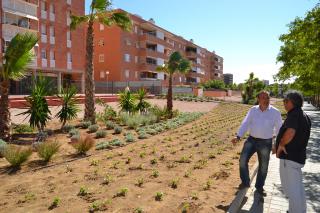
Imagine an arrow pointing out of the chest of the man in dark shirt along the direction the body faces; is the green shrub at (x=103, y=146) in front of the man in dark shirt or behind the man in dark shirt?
in front

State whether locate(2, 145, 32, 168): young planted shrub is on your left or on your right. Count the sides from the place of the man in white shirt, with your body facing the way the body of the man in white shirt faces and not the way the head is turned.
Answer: on your right

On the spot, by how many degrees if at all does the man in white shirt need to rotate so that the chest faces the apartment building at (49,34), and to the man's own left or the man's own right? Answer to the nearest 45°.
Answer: approximately 135° to the man's own right

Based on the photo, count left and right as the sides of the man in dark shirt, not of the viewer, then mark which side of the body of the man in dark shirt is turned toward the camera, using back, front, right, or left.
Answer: left

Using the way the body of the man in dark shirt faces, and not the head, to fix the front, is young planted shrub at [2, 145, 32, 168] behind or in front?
in front

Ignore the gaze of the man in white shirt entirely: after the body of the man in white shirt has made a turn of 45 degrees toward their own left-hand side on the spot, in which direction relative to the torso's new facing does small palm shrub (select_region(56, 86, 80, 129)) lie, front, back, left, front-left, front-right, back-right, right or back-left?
back

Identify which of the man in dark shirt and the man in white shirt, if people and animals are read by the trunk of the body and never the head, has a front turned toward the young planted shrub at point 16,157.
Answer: the man in dark shirt

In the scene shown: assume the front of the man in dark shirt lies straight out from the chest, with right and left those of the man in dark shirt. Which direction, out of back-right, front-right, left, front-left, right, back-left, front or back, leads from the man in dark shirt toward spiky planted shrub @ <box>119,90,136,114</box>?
front-right

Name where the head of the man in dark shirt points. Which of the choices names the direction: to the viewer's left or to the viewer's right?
to the viewer's left

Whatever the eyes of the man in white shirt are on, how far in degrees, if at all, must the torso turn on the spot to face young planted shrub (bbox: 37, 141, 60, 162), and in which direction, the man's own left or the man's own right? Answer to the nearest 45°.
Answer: approximately 90° to the man's own right

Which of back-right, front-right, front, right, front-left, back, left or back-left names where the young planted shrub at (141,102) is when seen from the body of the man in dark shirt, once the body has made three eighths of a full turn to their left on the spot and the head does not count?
back

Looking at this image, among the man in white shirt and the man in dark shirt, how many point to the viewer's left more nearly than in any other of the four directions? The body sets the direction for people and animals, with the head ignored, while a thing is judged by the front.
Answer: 1
